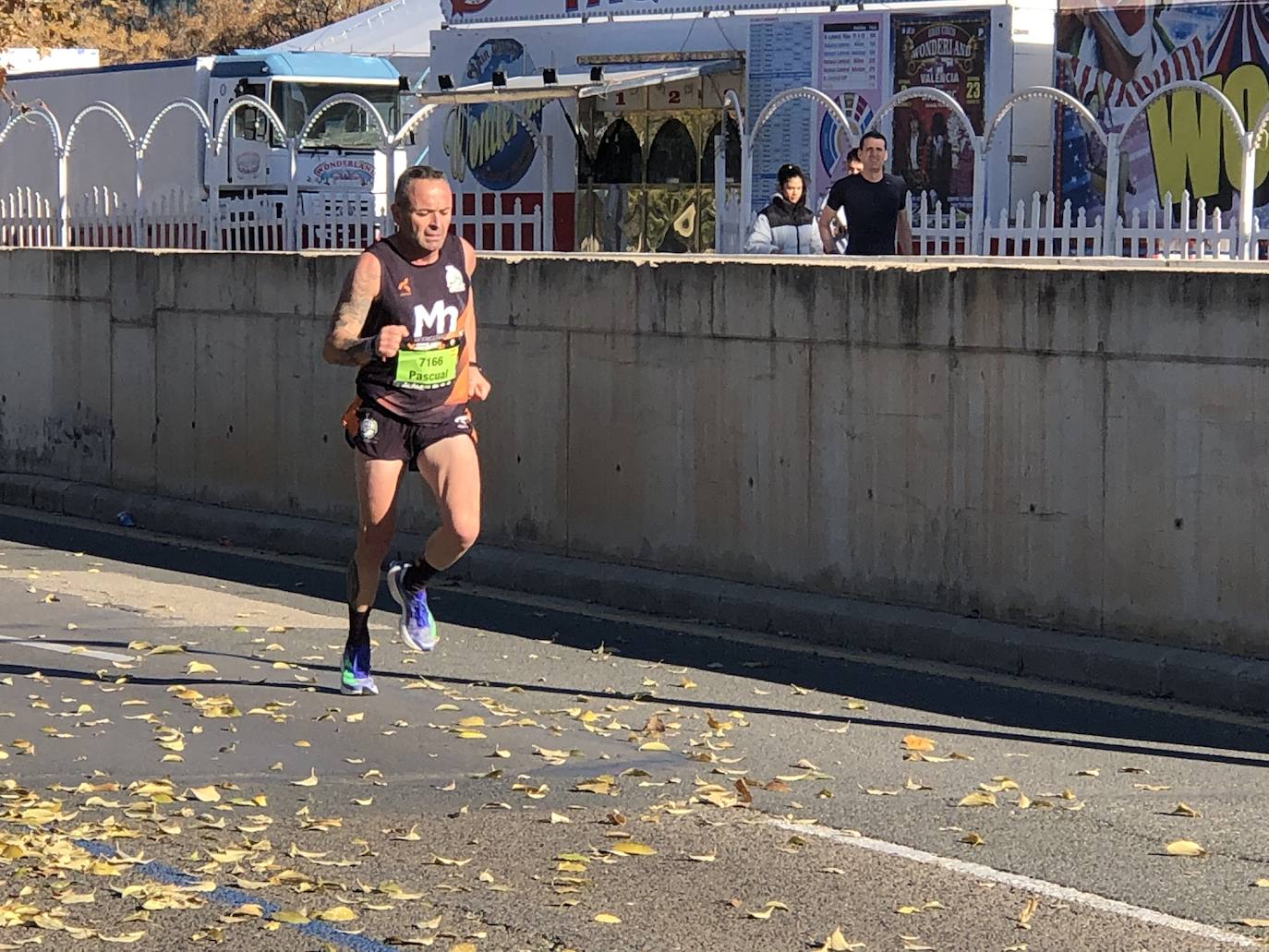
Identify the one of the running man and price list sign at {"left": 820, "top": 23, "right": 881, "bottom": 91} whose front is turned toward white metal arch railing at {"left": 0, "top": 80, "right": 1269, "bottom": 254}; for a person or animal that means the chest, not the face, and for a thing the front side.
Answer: the price list sign

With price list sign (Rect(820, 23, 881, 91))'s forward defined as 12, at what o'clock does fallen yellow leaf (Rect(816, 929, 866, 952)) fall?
The fallen yellow leaf is roughly at 12 o'clock from the price list sign.

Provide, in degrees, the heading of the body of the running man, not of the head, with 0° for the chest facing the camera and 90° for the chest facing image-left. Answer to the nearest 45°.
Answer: approximately 315°

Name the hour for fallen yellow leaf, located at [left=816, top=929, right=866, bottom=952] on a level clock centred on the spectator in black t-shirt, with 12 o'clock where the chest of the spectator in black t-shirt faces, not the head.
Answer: The fallen yellow leaf is roughly at 12 o'clock from the spectator in black t-shirt.

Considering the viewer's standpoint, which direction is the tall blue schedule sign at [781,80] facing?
facing the viewer

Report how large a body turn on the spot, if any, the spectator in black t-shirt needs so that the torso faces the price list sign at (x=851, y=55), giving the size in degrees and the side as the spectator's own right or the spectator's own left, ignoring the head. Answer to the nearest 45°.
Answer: approximately 180°

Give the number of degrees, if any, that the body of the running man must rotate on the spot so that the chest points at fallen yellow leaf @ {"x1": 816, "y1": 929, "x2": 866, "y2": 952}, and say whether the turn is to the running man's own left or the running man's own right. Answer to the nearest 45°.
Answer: approximately 45° to the running man's own right

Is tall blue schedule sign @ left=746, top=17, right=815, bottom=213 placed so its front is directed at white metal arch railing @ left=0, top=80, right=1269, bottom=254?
yes

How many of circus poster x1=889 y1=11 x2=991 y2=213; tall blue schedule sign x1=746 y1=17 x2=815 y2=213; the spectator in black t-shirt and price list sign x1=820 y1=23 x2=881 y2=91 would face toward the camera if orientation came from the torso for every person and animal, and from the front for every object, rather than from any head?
4

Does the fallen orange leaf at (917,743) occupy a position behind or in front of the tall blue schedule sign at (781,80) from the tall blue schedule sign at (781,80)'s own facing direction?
in front

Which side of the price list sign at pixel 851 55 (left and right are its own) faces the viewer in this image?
front

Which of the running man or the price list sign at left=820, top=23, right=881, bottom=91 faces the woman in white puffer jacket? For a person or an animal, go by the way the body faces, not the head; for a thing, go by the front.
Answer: the price list sign

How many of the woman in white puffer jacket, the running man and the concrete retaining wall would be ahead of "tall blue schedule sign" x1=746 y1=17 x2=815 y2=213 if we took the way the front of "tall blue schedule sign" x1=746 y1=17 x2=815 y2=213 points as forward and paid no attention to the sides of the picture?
3

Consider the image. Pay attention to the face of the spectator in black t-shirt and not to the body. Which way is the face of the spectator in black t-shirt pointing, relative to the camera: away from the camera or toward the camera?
toward the camera

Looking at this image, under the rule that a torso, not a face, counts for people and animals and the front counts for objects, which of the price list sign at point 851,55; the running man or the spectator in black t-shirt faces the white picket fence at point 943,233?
the price list sign

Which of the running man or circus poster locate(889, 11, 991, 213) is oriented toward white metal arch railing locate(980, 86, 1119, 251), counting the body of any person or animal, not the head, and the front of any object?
the circus poster
